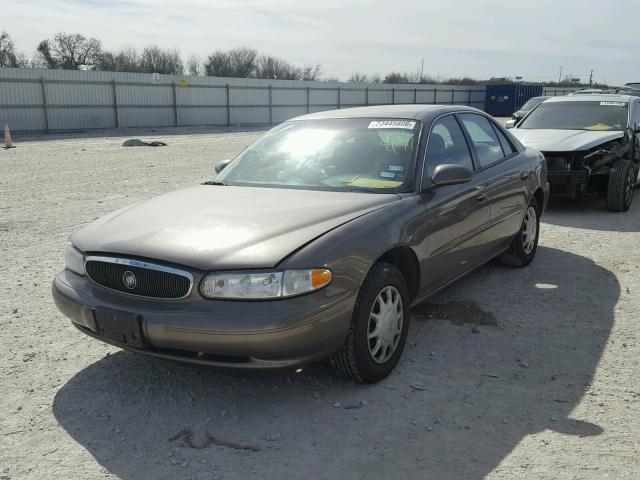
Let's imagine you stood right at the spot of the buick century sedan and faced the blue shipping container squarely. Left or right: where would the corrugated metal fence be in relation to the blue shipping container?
left

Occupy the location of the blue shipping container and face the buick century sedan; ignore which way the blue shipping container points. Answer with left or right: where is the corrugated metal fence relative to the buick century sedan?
right

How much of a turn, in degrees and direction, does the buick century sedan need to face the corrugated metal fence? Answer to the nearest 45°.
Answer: approximately 135° to its right

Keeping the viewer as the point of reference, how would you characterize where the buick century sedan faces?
facing the viewer and to the left of the viewer

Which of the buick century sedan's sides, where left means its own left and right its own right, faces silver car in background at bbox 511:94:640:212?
back

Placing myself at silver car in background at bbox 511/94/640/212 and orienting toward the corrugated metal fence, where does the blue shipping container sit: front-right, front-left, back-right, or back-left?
front-right

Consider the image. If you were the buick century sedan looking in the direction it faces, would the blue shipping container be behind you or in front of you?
behind

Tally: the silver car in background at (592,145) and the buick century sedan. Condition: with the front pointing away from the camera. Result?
0

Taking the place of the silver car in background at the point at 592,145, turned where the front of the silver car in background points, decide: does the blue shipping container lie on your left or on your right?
on your right

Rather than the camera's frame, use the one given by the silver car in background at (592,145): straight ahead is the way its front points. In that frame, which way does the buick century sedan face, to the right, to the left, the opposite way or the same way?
the same way
